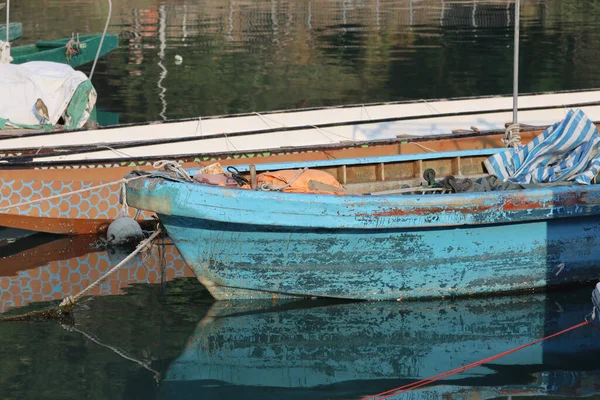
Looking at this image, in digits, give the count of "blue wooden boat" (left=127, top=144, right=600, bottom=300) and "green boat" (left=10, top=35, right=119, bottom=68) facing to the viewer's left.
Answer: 1

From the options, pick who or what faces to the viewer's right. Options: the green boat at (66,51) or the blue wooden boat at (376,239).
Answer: the green boat

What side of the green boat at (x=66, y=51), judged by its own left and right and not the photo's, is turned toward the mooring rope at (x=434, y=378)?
right

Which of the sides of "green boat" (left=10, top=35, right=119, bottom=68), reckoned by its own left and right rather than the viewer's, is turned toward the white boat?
right

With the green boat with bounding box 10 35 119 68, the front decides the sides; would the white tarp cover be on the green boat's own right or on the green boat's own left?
on the green boat's own right

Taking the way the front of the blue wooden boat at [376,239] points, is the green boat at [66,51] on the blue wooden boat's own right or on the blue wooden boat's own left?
on the blue wooden boat's own right

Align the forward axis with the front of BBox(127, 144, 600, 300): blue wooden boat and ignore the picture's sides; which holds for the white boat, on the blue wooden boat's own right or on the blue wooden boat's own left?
on the blue wooden boat's own right

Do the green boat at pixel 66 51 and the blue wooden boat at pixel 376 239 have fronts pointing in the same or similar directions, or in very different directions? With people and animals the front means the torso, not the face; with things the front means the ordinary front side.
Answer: very different directions

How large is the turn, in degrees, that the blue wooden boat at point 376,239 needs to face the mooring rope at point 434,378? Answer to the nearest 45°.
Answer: approximately 90° to its left

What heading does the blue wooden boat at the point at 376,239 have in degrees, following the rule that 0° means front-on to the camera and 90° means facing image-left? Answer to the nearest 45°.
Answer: approximately 90°

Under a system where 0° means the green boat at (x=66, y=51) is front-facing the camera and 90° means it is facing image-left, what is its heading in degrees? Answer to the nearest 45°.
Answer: approximately 270°
